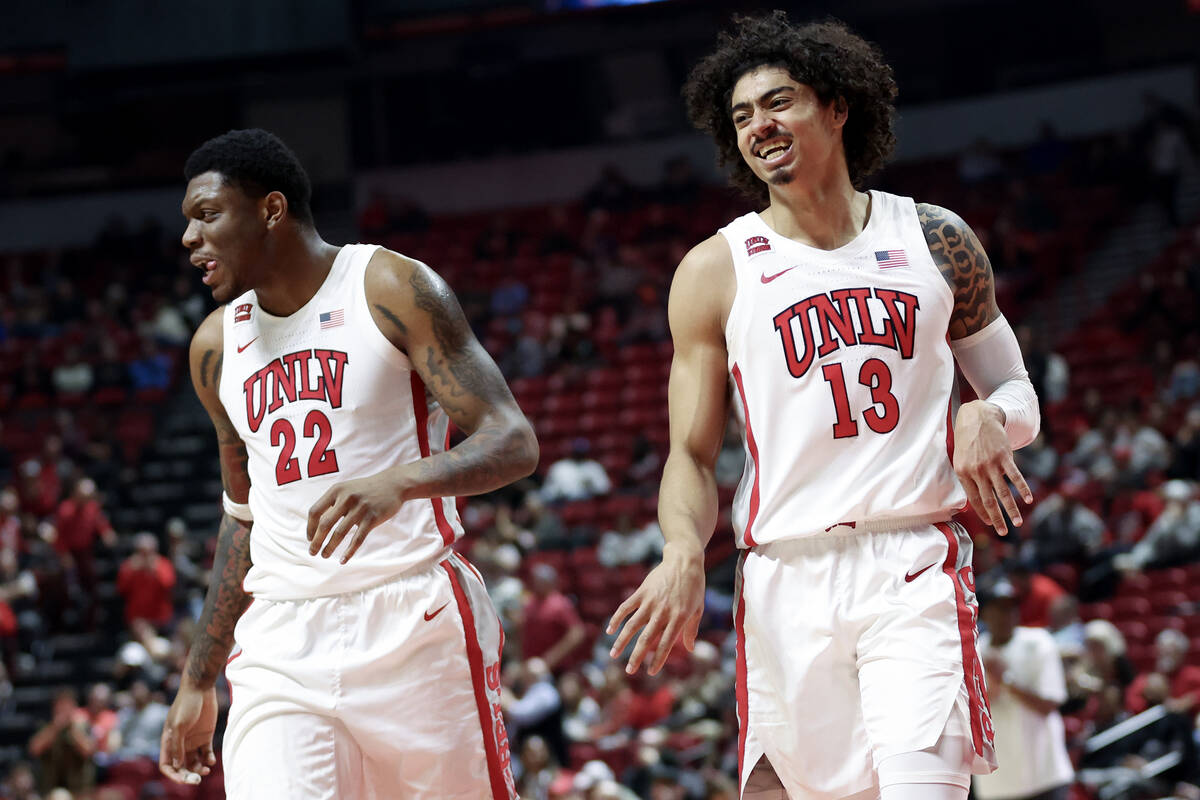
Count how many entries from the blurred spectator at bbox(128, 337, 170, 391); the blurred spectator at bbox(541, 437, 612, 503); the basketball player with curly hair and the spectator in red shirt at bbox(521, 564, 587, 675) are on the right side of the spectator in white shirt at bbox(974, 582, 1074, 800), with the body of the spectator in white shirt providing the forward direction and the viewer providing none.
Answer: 3

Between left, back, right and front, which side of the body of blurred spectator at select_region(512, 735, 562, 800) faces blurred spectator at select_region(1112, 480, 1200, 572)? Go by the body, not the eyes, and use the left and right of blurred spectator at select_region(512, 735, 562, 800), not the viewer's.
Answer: left

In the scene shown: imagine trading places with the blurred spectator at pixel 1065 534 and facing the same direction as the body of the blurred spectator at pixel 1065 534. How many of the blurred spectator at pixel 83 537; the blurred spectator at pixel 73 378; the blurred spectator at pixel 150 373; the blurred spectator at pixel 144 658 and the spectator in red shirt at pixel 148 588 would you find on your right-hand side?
5

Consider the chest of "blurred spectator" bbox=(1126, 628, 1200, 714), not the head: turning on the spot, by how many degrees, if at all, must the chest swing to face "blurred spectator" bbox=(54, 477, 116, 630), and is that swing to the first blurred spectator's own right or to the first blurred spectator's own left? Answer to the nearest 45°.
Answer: approximately 45° to the first blurred spectator's own right

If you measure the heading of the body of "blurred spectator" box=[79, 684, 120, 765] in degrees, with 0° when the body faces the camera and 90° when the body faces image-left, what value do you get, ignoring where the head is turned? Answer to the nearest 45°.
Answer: approximately 0°

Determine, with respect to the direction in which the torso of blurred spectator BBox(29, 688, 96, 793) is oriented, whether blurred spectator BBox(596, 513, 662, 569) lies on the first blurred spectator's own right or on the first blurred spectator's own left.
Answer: on the first blurred spectator's own left

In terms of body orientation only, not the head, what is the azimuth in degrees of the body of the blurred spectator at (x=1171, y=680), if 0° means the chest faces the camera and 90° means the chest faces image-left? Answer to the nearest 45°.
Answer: approximately 45°

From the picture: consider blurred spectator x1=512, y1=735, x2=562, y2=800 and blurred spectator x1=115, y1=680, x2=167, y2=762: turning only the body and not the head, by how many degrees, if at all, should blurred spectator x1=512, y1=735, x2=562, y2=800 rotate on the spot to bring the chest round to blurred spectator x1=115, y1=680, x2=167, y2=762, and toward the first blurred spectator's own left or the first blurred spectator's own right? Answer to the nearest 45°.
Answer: approximately 135° to the first blurred spectator's own right

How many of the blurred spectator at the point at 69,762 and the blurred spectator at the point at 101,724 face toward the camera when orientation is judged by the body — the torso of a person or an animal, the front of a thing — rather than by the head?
2

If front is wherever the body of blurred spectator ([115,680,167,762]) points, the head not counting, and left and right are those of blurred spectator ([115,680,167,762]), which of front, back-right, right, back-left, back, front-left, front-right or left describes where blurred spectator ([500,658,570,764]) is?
front-left

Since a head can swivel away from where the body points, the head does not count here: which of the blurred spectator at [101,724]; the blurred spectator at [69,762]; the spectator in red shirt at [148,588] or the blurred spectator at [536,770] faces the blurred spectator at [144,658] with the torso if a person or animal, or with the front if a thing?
the spectator in red shirt

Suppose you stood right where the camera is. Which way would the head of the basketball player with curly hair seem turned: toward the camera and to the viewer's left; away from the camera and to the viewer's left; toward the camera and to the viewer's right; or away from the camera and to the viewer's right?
toward the camera and to the viewer's left
